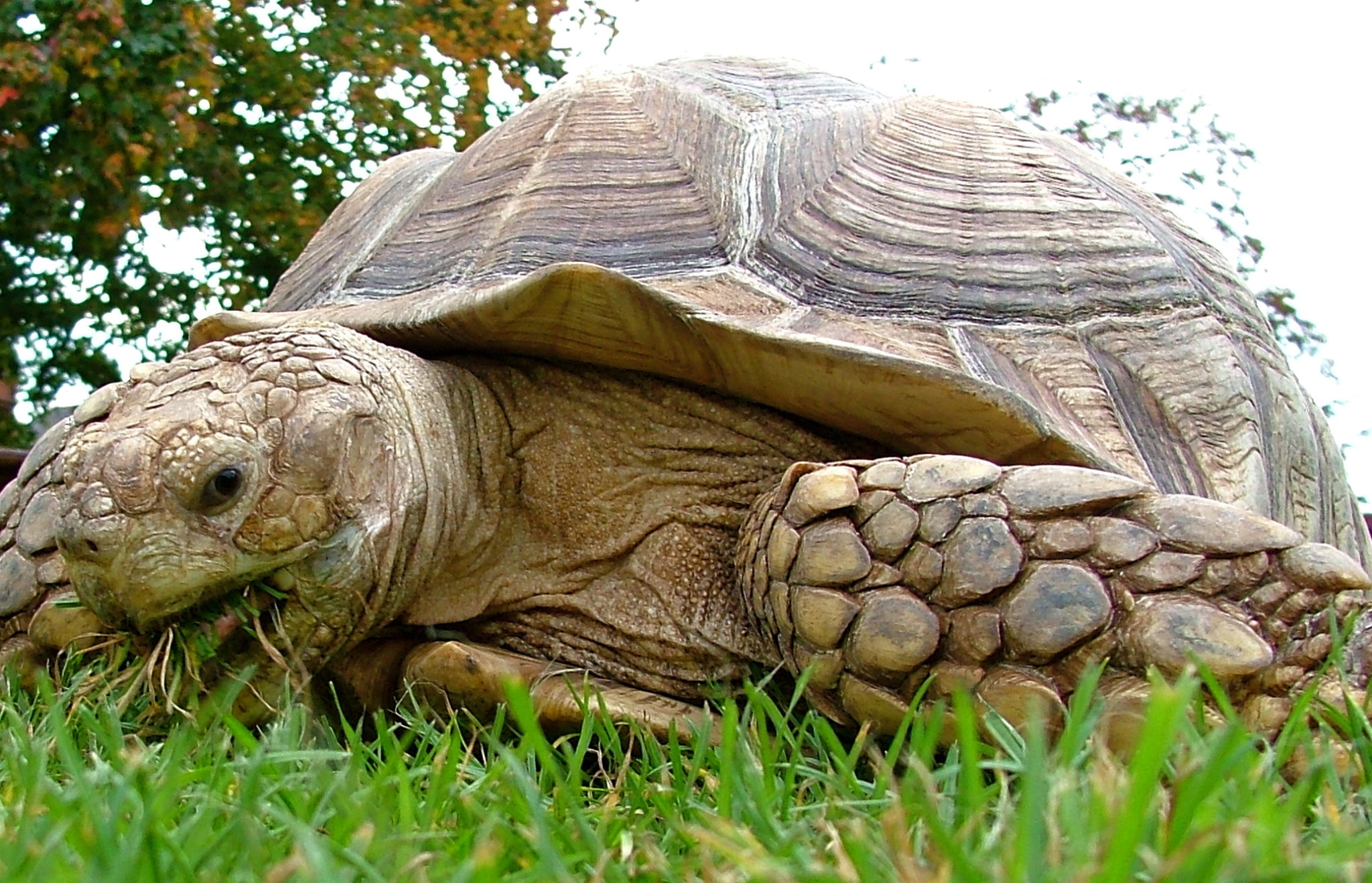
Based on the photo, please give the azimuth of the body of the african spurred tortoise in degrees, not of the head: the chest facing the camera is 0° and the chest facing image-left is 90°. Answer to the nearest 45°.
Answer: approximately 45°
